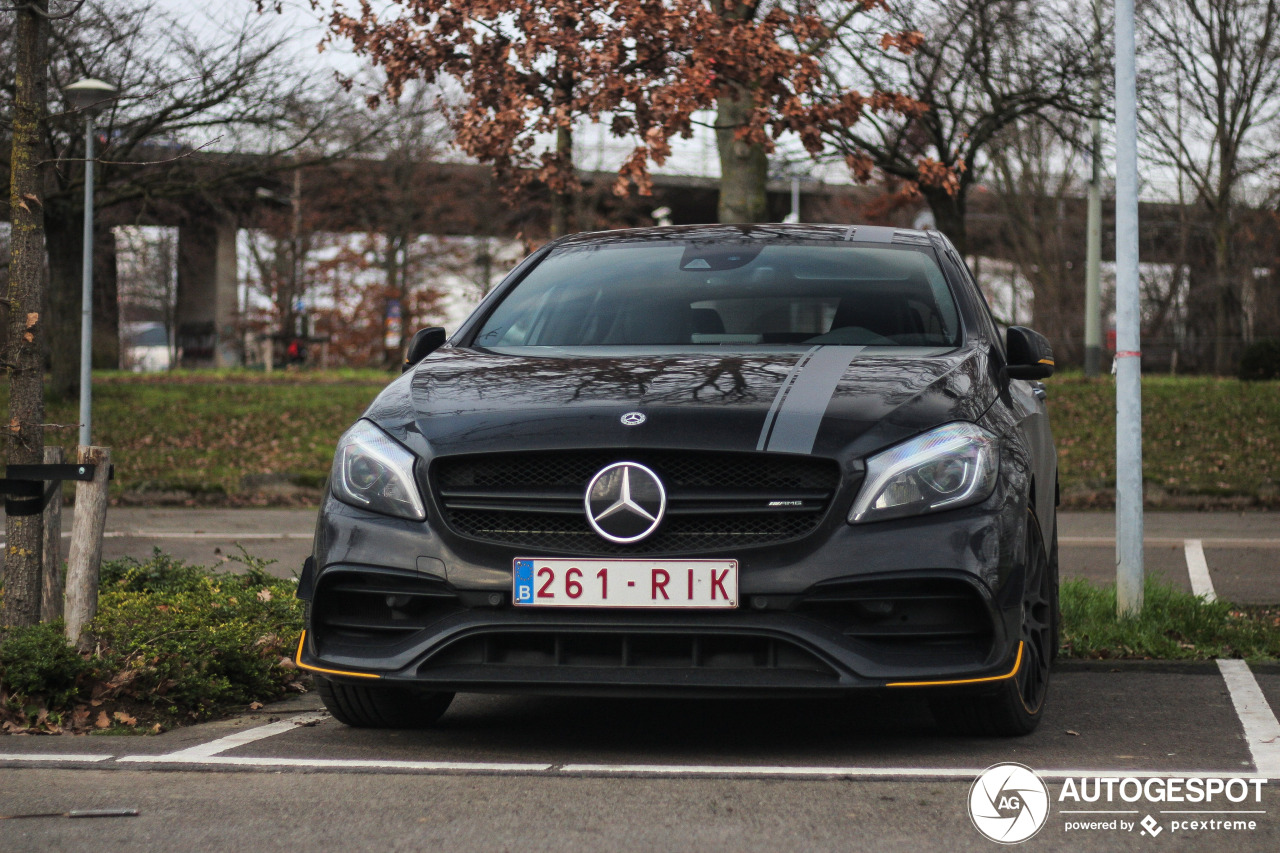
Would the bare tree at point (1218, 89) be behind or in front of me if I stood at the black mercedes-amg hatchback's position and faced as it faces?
behind

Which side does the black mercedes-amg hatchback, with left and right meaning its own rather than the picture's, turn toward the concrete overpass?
back

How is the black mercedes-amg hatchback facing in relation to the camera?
toward the camera

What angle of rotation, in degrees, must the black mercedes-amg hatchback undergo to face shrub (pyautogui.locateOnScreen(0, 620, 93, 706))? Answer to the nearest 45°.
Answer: approximately 45° to its right

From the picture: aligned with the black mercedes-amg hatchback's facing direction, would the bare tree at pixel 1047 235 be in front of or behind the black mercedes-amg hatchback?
behind

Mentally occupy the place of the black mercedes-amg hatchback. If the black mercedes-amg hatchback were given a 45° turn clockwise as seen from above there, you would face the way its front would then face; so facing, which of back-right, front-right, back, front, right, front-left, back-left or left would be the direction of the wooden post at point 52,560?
right
